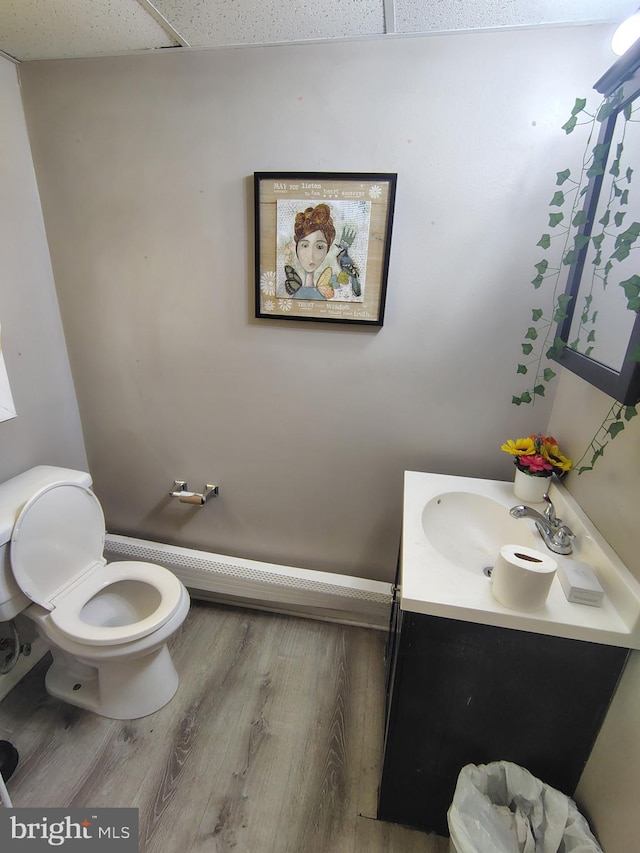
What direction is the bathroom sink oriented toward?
to the viewer's left

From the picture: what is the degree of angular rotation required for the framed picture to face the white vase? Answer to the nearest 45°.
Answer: approximately 45° to its left

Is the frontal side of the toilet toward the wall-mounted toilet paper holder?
no

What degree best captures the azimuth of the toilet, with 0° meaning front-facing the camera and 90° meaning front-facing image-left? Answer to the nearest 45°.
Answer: approximately 315°

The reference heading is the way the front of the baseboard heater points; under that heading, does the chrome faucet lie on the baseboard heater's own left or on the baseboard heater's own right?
on the baseboard heater's own left

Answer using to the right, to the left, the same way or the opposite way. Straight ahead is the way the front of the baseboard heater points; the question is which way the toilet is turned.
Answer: to the left

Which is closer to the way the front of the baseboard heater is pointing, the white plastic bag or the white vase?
the white plastic bag

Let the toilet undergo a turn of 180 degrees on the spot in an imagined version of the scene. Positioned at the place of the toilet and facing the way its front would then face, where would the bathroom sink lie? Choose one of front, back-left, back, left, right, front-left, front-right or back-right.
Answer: back

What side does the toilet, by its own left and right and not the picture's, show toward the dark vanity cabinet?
front

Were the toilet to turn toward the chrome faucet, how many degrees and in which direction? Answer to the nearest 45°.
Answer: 0° — it already faces it

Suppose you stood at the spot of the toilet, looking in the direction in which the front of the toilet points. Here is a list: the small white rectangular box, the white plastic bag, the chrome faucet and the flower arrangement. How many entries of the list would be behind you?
0

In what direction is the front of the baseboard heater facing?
toward the camera

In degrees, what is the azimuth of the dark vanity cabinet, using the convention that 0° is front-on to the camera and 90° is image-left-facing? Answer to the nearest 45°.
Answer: approximately 90°

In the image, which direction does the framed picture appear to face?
toward the camera

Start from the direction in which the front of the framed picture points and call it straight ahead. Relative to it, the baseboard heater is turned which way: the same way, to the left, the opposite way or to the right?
the same way

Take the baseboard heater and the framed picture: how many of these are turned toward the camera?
2

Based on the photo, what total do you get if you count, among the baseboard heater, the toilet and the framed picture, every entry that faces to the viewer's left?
0

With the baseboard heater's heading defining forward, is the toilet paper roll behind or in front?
in front

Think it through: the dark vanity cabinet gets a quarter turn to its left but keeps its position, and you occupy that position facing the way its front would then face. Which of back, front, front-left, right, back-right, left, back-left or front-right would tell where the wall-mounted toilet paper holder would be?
right
